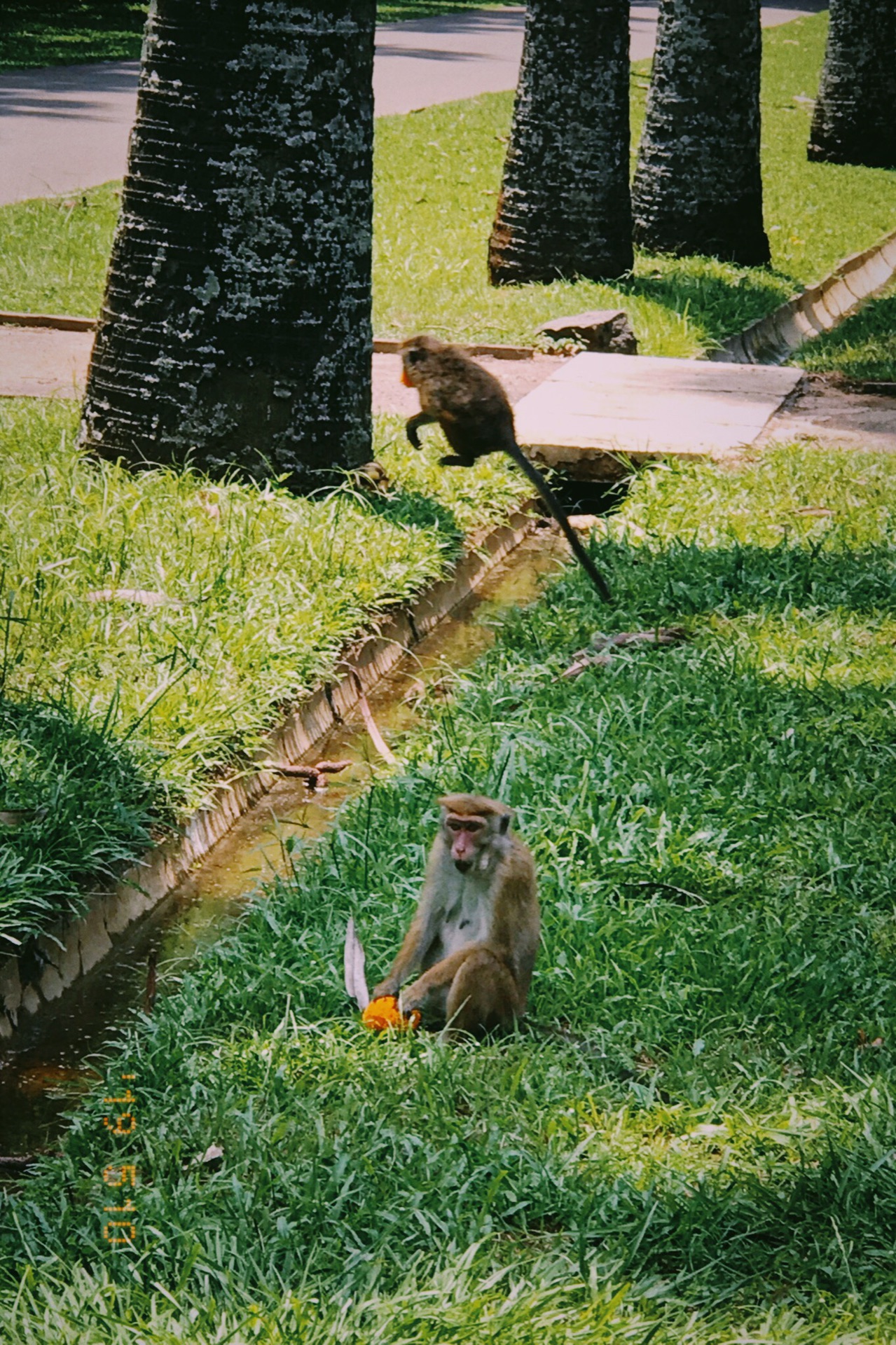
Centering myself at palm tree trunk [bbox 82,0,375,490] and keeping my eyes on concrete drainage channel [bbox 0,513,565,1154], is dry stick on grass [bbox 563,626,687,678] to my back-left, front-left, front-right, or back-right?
front-left

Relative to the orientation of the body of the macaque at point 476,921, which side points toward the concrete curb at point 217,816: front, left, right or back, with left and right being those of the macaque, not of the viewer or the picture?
right

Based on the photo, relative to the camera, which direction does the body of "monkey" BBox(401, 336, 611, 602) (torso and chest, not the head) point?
to the viewer's left

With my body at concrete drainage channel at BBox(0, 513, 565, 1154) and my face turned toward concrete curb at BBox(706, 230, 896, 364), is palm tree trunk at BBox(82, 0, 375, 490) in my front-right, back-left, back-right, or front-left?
front-left

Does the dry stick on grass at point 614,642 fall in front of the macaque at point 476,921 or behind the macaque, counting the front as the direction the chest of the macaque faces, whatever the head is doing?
behind

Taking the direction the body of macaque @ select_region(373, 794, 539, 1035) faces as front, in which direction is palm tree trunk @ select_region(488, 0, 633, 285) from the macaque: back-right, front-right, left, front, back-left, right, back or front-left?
back-right

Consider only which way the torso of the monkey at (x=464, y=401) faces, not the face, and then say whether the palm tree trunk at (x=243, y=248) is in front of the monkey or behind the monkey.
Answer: in front

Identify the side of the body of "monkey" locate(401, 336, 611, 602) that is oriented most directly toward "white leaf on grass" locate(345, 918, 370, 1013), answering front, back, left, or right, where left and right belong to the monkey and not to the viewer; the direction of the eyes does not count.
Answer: left

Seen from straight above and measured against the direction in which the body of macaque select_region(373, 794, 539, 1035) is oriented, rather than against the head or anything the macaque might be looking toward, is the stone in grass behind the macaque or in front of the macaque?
behind

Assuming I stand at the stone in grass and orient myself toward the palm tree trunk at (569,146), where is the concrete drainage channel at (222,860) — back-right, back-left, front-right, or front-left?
back-left

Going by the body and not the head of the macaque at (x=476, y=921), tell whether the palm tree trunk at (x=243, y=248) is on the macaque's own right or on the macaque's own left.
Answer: on the macaque's own right

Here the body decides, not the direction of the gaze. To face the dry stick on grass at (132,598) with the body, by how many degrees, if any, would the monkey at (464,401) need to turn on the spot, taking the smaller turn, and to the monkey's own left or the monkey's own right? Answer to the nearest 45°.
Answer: approximately 45° to the monkey's own left

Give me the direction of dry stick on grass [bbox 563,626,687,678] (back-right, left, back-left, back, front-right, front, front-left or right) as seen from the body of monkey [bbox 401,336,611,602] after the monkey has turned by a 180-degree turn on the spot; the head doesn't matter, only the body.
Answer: front-right

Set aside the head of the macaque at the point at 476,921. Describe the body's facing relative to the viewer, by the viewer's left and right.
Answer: facing the viewer and to the left of the viewer

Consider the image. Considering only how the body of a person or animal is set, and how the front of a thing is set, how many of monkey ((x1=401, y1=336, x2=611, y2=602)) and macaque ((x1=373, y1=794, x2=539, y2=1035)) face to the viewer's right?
0

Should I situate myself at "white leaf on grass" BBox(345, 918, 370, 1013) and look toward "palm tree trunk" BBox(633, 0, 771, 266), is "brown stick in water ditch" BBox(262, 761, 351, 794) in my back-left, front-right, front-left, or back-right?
front-left

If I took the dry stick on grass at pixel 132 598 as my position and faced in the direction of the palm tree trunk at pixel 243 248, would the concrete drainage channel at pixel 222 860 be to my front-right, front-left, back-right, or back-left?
back-right
